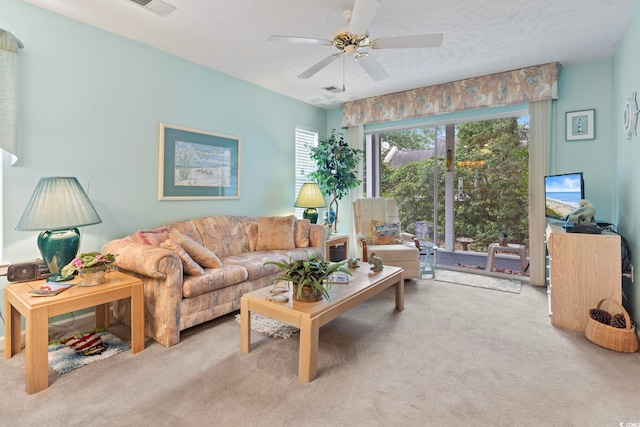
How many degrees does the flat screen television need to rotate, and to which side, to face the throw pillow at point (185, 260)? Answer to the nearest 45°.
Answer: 0° — it already faces it

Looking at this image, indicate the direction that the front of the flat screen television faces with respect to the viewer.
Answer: facing the viewer and to the left of the viewer

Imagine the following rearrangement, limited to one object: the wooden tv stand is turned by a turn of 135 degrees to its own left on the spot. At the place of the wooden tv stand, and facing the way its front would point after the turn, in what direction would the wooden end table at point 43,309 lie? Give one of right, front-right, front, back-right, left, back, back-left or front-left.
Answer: right

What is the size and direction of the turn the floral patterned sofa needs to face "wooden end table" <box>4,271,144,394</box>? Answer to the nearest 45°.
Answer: approximately 90° to its right

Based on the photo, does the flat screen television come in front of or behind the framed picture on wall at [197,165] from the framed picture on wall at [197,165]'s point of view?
in front

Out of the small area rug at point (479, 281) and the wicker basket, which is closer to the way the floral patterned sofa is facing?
the wicker basket

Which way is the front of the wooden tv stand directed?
to the viewer's left

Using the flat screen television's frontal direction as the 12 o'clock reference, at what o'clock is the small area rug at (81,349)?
The small area rug is roughly at 12 o'clock from the flat screen television.

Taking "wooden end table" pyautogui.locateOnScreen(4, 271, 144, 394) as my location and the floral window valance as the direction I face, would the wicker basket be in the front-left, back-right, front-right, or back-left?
front-right

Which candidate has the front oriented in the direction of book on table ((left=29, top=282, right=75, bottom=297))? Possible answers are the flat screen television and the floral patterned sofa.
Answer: the flat screen television

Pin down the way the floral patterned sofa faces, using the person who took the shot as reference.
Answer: facing the viewer and to the right of the viewer

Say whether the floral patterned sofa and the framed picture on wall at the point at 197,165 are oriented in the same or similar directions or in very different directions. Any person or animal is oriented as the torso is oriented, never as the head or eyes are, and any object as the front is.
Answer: same or similar directions

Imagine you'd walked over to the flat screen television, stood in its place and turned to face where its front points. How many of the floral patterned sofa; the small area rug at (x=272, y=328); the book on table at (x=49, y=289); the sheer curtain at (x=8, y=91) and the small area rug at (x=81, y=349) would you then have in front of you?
5

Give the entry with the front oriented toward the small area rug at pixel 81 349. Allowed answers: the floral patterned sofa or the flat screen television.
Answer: the flat screen television

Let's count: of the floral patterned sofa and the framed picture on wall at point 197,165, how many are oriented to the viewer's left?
0

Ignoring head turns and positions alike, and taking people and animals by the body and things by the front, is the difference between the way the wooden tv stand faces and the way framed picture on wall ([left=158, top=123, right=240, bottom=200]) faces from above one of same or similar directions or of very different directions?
very different directions

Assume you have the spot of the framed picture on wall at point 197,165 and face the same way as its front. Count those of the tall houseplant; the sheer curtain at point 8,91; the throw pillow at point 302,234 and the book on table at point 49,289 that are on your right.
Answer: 2

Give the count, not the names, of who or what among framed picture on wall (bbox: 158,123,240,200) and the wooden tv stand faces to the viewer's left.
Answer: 1

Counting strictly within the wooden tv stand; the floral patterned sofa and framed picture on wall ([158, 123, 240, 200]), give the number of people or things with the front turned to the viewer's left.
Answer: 1

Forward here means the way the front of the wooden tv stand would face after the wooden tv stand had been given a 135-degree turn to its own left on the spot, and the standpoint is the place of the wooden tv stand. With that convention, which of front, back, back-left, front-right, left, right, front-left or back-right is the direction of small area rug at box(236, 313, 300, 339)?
right

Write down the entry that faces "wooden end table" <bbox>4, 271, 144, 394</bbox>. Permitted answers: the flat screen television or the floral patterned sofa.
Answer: the flat screen television

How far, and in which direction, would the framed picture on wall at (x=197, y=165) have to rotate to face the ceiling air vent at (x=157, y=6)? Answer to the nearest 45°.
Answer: approximately 45° to its right
